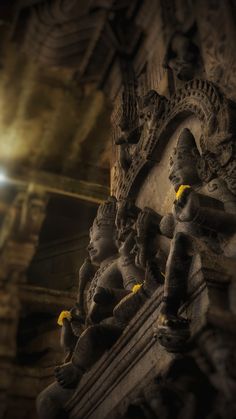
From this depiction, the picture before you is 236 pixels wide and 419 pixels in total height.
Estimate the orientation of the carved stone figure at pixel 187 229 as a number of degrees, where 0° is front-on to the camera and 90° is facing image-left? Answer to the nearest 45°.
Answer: approximately 45°

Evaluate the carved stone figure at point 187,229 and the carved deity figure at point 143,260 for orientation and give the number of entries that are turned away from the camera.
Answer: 0
